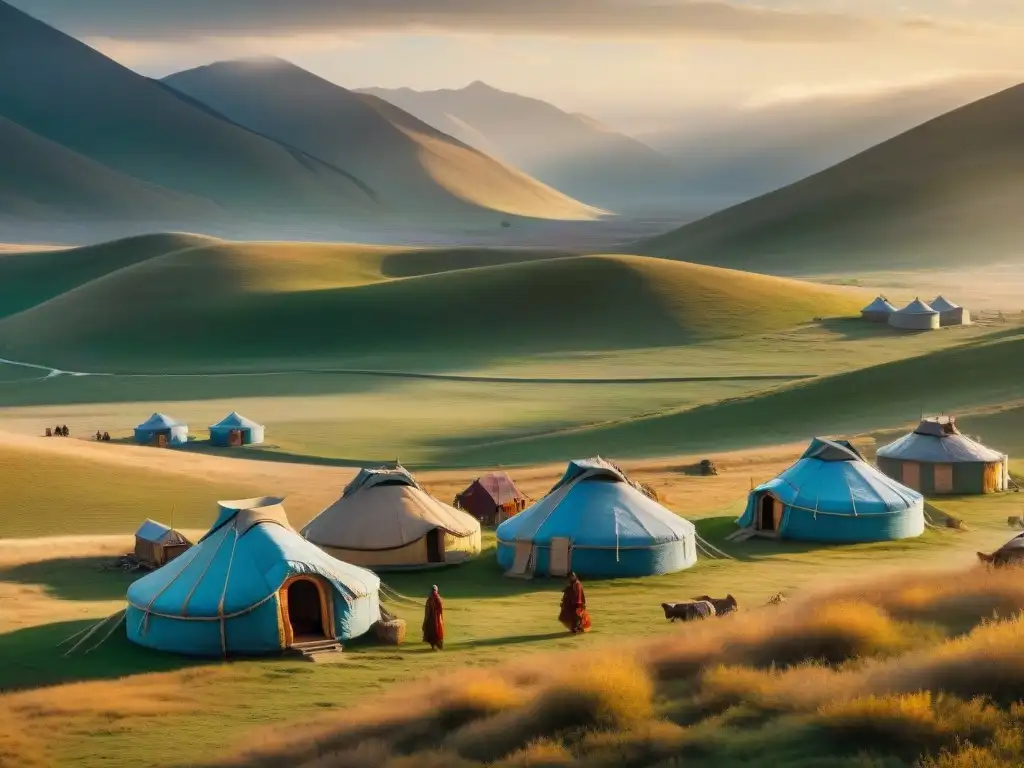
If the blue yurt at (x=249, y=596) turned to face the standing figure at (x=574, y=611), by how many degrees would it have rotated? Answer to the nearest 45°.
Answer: approximately 45° to its left

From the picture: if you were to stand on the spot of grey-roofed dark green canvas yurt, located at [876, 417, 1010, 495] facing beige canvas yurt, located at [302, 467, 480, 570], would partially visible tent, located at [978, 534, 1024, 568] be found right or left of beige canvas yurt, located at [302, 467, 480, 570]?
left

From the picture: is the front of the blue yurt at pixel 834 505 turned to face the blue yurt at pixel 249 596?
yes

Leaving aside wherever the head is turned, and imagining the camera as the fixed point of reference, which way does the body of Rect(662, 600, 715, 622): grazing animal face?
to the viewer's left

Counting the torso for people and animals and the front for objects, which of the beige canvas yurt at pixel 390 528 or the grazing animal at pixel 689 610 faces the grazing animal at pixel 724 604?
the beige canvas yurt
